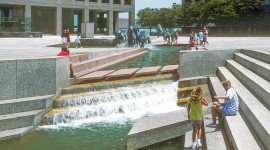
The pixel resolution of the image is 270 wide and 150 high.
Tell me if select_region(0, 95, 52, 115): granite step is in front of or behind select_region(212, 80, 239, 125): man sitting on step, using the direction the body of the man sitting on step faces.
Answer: in front

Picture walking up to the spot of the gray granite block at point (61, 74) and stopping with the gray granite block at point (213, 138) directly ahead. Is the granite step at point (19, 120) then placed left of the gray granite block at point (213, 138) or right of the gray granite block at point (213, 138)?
right

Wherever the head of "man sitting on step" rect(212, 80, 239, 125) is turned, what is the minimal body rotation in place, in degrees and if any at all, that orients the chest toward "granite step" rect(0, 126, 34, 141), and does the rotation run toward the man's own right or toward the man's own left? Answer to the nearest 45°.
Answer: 0° — they already face it

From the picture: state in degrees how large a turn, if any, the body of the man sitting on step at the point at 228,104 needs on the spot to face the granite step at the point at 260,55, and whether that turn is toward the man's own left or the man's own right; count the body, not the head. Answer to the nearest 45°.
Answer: approximately 90° to the man's own right

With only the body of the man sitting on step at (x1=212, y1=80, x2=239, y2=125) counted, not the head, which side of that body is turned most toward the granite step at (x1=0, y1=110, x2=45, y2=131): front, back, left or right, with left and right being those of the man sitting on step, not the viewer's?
front

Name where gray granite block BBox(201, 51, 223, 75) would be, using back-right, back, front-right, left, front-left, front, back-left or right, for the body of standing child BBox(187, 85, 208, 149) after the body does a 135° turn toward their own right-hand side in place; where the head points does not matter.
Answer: back-left

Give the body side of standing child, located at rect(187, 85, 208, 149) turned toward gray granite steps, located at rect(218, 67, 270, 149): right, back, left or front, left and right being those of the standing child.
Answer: right

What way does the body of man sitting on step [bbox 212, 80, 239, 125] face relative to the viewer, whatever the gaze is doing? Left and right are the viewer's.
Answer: facing to the left of the viewer

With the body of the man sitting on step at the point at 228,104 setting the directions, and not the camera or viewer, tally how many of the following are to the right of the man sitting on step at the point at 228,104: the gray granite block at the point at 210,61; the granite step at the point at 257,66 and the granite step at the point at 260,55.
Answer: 3

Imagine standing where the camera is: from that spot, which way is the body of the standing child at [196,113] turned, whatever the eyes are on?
away from the camera

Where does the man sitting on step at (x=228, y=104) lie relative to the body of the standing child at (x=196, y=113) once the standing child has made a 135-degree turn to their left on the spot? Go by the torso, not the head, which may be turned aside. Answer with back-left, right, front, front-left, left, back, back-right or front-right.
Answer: back
